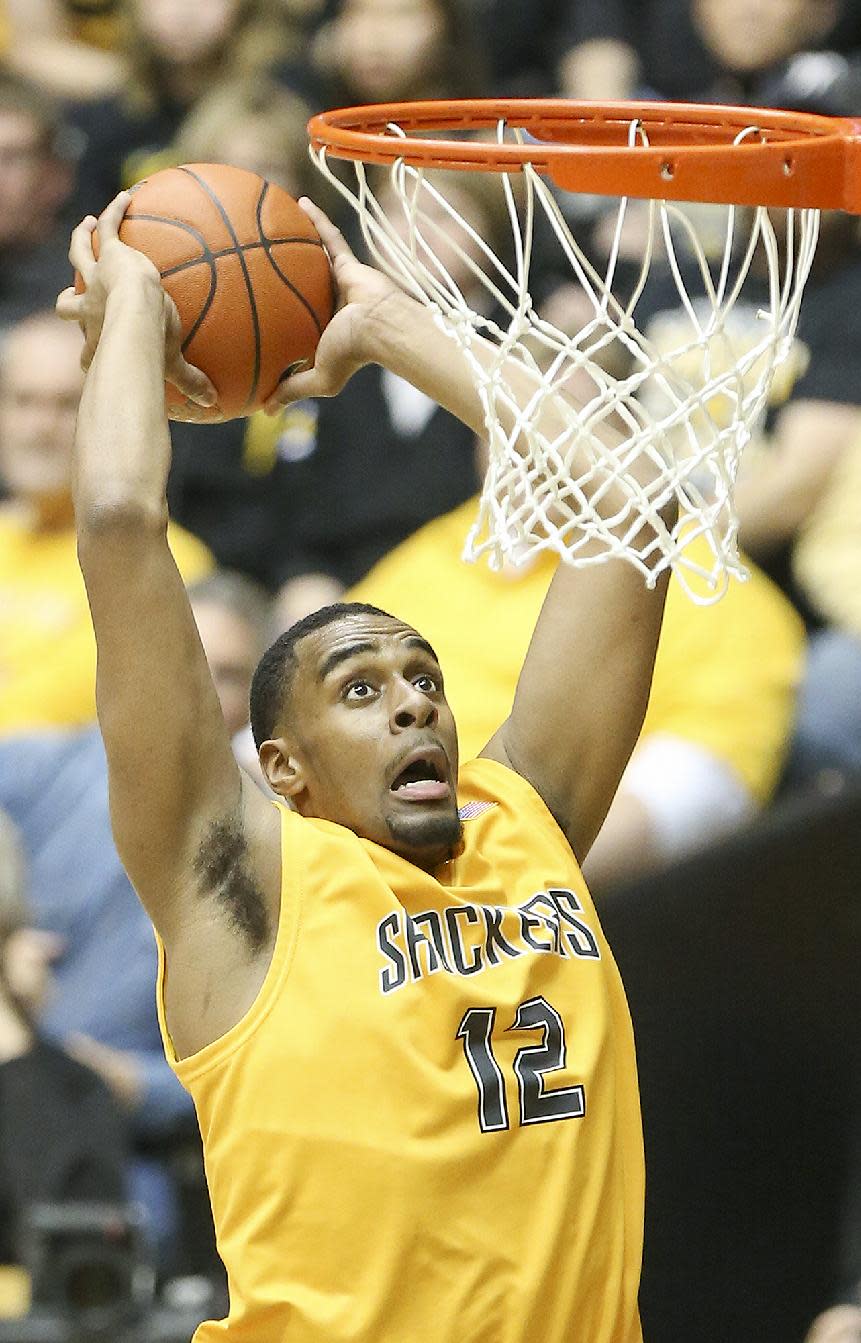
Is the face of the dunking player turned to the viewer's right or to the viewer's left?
to the viewer's right

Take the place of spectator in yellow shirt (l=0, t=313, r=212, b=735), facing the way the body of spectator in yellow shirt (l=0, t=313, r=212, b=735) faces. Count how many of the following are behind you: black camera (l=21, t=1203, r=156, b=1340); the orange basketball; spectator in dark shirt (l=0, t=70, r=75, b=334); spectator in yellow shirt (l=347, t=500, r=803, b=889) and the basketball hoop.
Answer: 1

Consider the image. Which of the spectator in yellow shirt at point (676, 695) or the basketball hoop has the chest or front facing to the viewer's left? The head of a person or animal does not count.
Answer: the basketball hoop

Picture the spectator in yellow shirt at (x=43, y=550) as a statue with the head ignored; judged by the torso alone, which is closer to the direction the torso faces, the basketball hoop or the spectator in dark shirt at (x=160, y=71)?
the basketball hoop

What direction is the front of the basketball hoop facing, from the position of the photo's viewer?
facing to the left of the viewer

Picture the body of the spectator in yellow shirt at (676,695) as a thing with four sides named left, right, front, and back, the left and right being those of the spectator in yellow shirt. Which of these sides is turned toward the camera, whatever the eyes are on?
front

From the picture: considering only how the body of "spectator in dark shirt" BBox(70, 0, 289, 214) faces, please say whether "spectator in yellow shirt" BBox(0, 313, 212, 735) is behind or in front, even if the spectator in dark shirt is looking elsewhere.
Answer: in front

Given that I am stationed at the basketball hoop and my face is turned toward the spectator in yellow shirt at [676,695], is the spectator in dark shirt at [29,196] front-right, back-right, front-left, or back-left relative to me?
front-left

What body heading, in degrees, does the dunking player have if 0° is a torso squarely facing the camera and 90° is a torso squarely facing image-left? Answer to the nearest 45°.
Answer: approximately 315°

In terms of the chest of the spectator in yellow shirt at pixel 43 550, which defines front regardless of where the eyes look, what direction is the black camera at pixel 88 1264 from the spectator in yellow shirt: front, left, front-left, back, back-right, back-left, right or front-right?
front

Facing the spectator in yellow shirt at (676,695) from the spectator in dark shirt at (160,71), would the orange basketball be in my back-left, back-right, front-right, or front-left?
front-right

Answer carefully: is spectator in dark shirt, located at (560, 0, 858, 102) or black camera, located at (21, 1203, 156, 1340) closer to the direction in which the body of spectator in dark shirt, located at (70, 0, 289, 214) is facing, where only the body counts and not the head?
the black camera

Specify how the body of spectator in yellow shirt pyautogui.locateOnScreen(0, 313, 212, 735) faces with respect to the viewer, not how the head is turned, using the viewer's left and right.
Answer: facing the viewer

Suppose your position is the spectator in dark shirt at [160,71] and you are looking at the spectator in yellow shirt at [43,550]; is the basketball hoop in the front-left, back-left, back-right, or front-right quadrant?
front-left

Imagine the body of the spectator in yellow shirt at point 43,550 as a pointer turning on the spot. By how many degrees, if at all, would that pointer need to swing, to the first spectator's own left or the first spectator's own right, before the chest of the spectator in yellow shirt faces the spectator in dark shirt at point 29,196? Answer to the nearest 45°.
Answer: approximately 180°
